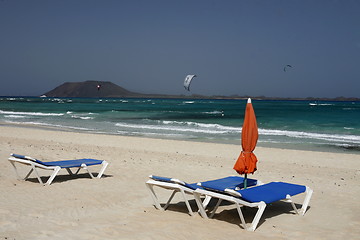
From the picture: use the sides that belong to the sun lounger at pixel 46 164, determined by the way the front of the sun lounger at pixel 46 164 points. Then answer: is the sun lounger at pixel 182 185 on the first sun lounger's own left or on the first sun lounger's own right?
on the first sun lounger's own right

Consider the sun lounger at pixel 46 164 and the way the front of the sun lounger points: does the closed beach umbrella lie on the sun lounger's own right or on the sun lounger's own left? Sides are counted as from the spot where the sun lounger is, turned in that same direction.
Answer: on the sun lounger's own right

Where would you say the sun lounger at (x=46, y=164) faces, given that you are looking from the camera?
facing away from the viewer and to the right of the viewer
